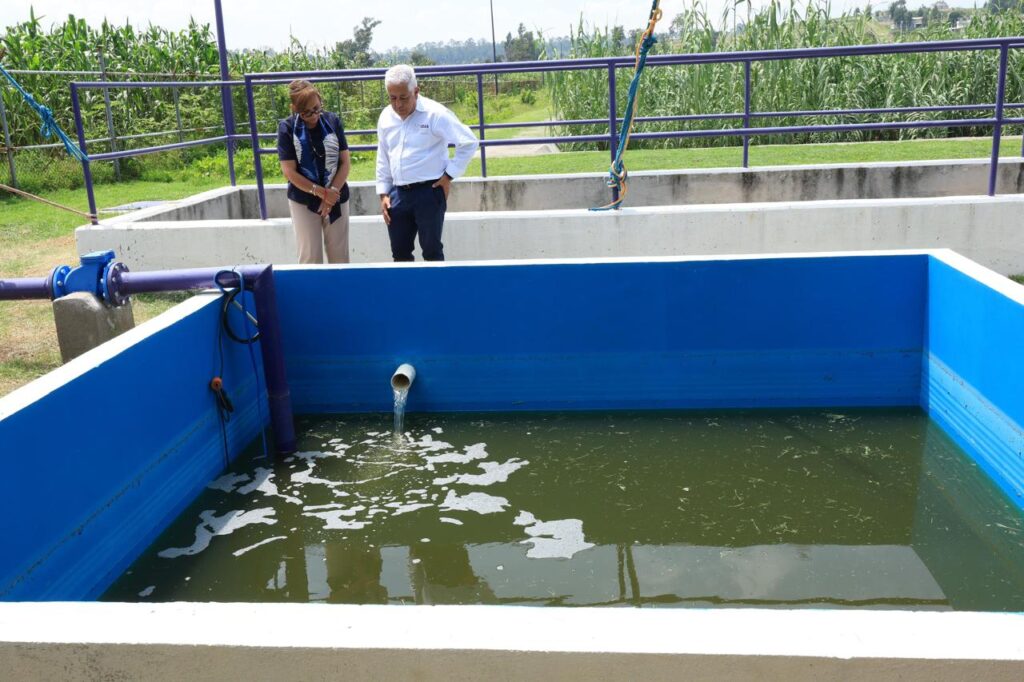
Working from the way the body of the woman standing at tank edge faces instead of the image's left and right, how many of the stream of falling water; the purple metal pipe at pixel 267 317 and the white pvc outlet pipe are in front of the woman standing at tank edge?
3

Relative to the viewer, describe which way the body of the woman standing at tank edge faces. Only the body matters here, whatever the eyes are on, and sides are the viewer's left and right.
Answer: facing the viewer

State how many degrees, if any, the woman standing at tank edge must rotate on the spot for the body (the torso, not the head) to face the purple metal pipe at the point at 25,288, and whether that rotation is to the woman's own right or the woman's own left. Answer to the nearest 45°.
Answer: approximately 45° to the woman's own right

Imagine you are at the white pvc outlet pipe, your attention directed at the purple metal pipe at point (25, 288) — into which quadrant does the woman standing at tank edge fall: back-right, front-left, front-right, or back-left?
front-right

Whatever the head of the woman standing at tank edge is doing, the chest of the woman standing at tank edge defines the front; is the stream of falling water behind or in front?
in front

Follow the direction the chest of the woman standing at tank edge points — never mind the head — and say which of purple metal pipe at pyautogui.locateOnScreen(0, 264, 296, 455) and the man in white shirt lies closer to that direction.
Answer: the purple metal pipe

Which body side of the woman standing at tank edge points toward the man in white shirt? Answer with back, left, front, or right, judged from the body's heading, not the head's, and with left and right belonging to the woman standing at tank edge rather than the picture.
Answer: left

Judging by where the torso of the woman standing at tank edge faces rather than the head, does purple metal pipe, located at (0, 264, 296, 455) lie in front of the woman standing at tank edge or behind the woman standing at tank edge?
in front

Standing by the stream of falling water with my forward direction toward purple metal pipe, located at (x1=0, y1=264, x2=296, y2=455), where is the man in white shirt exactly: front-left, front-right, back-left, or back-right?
back-right

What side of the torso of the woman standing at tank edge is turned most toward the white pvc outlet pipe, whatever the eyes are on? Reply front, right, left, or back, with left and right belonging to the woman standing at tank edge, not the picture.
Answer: front

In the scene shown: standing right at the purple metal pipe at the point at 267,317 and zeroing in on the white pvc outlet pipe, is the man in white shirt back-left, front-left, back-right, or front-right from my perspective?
front-left
